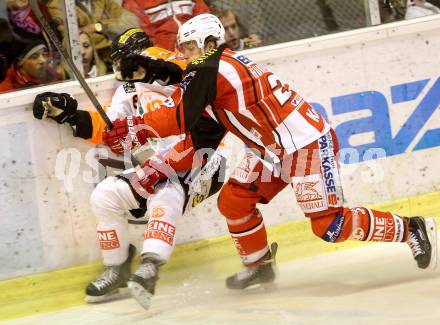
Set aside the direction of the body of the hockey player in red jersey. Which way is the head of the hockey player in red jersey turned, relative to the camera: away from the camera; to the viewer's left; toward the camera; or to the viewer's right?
to the viewer's left

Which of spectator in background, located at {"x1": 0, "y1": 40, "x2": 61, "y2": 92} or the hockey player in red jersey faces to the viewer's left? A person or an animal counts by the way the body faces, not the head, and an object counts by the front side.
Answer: the hockey player in red jersey

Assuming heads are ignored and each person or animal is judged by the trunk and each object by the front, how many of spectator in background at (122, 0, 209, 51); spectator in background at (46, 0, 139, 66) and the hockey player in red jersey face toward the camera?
2

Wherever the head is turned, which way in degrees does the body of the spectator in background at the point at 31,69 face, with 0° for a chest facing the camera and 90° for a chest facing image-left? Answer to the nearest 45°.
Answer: approximately 315°

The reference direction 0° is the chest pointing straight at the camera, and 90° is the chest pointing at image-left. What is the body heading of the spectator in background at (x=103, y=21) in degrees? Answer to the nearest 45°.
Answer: approximately 0°

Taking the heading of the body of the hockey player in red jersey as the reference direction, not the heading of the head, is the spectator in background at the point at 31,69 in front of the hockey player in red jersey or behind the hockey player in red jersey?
in front

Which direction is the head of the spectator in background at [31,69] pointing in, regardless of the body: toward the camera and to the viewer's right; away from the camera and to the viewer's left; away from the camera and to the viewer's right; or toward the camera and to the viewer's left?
toward the camera and to the viewer's right
